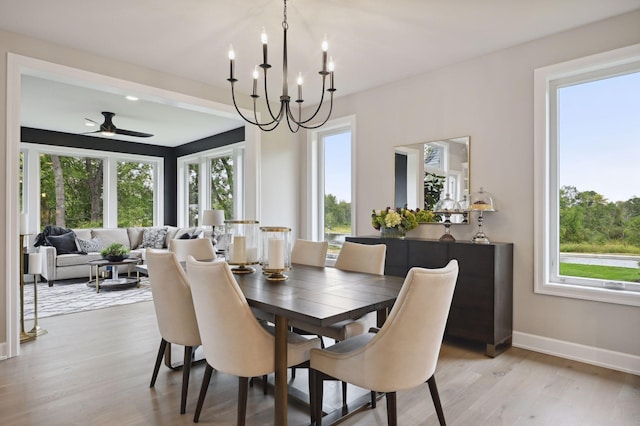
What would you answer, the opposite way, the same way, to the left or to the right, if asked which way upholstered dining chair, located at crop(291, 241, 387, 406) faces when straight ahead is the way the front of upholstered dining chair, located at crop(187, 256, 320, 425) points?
the opposite way

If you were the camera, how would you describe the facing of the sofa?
facing the viewer

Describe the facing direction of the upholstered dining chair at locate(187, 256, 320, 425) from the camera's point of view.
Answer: facing away from the viewer and to the right of the viewer

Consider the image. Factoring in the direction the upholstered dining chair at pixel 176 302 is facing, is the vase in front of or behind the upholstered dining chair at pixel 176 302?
in front

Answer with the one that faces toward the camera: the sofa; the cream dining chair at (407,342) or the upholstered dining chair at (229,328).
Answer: the sofa

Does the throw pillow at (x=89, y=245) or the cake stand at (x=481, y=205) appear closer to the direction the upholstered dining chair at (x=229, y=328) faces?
the cake stand

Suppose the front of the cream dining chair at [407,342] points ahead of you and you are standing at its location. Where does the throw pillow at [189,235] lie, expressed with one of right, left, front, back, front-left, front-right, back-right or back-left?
front

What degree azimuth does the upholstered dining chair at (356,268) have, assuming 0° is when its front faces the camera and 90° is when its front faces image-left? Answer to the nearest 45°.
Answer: approximately 45°

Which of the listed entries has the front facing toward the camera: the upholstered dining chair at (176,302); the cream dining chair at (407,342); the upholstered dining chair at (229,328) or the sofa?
the sofa

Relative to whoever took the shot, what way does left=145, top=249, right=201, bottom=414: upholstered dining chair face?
facing away from the viewer and to the right of the viewer

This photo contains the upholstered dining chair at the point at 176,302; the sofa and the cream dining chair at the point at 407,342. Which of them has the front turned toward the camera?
the sofa

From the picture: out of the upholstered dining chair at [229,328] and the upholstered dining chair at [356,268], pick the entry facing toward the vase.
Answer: the upholstered dining chair at [229,328]

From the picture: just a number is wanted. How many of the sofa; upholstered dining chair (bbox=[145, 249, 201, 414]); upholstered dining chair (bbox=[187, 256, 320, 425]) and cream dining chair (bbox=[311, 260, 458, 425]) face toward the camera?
1
